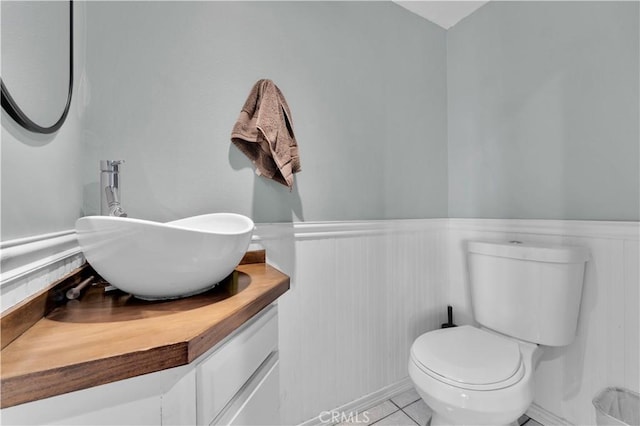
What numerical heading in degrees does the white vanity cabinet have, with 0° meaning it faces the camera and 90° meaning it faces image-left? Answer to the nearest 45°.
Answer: approximately 315°

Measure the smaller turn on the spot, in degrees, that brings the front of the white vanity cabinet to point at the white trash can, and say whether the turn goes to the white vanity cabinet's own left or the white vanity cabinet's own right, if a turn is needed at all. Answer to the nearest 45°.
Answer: approximately 45° to the white vanity cabinet's own left

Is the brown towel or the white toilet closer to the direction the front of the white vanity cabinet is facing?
the white toilet

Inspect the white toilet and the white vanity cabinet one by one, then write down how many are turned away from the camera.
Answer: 0

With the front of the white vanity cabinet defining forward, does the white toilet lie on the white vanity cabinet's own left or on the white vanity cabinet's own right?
on the white vanity cabinet's own left

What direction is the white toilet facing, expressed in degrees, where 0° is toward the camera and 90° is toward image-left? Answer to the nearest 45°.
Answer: approximately 45°

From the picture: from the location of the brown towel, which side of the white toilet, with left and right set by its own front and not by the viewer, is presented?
front

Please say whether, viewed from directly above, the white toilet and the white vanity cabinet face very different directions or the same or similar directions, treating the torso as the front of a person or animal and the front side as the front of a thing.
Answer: very different directions

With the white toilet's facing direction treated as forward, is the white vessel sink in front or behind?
in front

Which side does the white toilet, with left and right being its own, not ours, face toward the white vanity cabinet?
front
